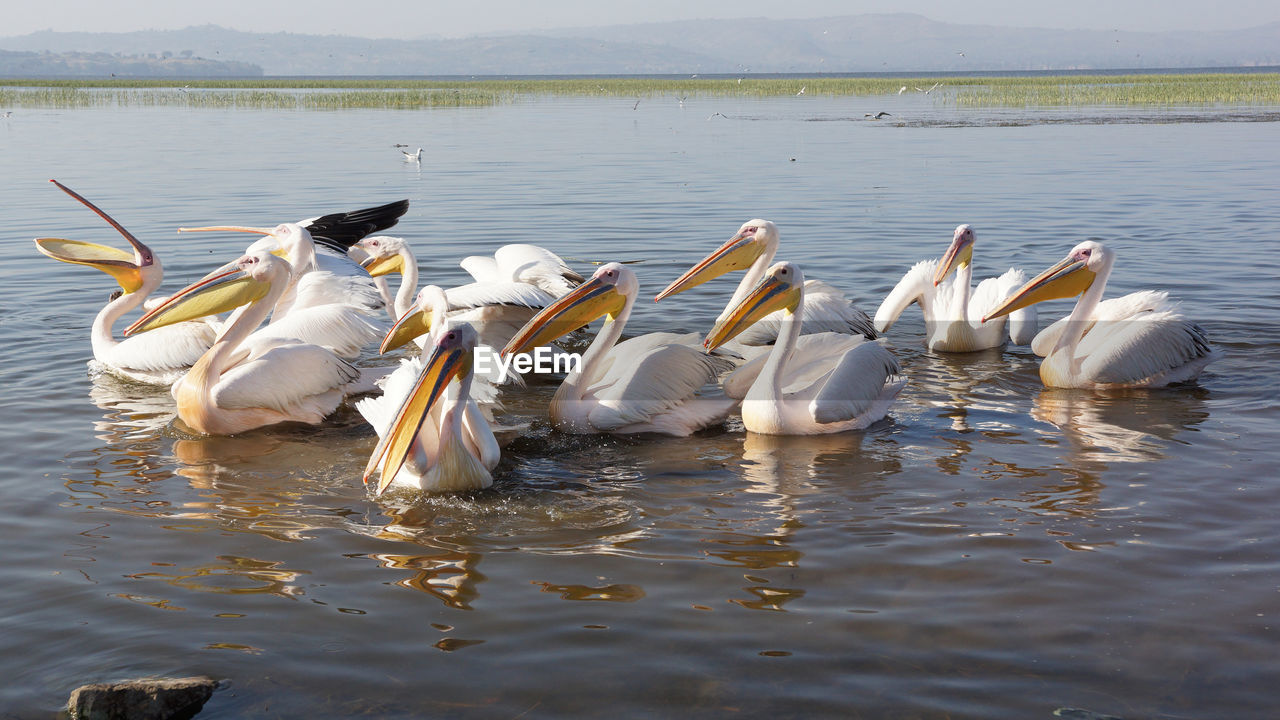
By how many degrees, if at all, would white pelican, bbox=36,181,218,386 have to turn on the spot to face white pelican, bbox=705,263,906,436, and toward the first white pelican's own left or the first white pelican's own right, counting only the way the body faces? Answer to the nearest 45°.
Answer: approximately 135° to the first white pelican's own left

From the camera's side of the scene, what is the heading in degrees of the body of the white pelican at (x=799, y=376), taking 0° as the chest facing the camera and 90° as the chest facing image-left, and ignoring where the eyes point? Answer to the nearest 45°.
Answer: approximately 45°

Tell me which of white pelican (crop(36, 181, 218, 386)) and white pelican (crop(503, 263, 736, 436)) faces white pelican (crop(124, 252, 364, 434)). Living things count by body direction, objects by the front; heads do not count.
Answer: white pelican (crop(503, 263, 736, 436))

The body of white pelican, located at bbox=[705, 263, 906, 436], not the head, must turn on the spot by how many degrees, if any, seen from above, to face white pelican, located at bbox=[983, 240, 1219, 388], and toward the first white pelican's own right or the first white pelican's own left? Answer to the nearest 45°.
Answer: approximately 180°

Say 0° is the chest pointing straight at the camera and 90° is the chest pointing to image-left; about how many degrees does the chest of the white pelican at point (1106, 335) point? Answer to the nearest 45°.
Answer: approximately 45°

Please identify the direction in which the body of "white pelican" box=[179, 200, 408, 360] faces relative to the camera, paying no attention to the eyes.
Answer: to the viewer's left

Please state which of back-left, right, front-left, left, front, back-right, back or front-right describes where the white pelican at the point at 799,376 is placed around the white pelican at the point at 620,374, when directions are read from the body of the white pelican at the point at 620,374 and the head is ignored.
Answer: back

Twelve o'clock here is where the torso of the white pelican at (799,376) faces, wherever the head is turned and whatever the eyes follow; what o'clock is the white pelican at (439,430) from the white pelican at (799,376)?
the white pelican at (439,430) is roughly at 12 o'clock from the white pelican at (799,376).

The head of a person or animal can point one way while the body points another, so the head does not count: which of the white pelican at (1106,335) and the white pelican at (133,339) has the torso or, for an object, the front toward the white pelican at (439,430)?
the white pelican at (1106,335)

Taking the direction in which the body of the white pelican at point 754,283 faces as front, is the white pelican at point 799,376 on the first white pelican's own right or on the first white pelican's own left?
on the first white pelican's own left

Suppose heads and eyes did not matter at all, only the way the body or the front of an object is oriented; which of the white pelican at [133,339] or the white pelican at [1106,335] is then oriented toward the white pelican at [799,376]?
the white pelican at [1106,335]

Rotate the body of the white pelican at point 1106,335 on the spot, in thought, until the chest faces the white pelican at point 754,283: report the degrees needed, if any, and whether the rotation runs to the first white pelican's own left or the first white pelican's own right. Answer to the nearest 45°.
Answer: approximately 45° to the first white pelican's own right

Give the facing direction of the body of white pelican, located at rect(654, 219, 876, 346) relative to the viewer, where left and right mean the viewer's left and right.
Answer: facing to the left of the viewer

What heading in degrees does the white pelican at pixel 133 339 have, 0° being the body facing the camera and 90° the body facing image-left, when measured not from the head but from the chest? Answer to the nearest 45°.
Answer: approximately 90°

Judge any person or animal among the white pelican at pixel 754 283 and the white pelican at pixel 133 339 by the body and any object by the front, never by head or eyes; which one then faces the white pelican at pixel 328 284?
the white pelican at pixel 754 283

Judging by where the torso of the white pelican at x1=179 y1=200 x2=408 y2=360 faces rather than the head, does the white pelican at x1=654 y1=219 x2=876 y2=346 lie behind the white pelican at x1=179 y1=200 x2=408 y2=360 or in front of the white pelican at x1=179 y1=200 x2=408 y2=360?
behind
